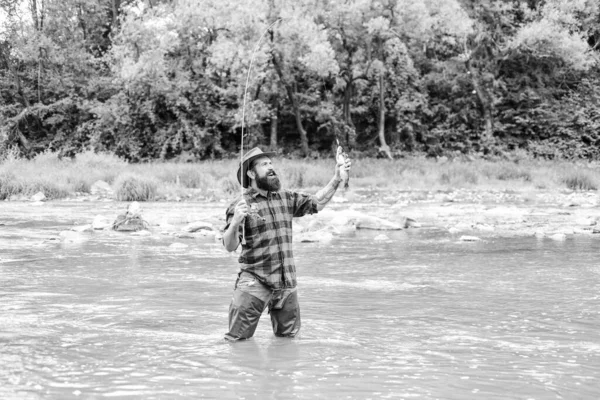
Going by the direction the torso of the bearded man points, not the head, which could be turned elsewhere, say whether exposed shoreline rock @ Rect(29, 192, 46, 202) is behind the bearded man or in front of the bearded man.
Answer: behind

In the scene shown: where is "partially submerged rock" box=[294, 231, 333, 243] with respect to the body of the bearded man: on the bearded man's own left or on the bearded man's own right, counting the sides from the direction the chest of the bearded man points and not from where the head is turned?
on the bearded man's own left

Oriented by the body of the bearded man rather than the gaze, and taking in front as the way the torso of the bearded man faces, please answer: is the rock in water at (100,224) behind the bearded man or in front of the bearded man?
behind

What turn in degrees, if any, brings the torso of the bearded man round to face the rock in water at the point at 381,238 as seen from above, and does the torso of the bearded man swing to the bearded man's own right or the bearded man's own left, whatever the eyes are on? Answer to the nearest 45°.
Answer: approximately 135° to the bearded man's own left

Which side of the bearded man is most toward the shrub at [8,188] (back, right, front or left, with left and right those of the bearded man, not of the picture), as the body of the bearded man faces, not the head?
back

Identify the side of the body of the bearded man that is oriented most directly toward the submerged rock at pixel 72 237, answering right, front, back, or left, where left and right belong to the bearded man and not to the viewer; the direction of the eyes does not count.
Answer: back

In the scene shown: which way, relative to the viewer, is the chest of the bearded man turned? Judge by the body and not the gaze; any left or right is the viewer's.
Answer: facing the viewer and to the right of the viewer
